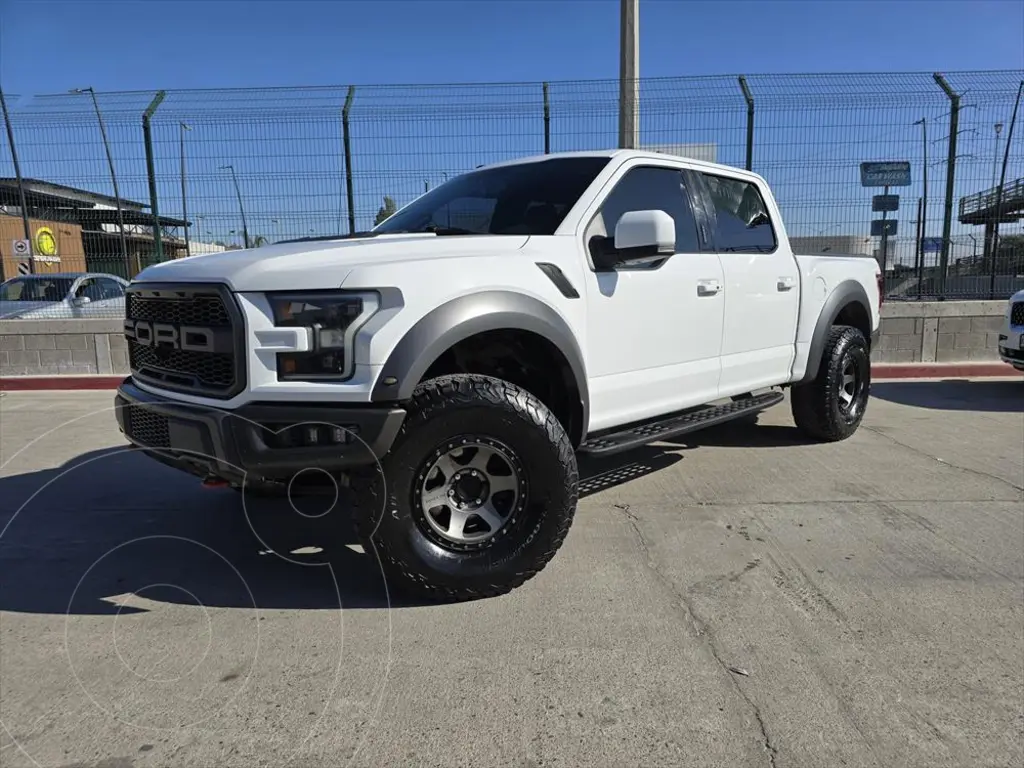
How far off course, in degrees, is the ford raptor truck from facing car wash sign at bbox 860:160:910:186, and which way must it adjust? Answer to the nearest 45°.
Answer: approximately 180°

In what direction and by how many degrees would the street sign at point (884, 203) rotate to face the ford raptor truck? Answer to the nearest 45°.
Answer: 0° — it already faces it

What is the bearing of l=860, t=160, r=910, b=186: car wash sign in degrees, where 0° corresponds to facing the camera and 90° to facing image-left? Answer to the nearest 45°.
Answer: approximately 0°

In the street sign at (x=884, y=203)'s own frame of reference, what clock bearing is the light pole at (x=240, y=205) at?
The light pole is roughly at 2 o'clock from the street sign.

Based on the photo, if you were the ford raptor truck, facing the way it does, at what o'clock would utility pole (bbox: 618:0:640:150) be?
The utility pole is roughly at 5 o'clock from the ford raptor truck.

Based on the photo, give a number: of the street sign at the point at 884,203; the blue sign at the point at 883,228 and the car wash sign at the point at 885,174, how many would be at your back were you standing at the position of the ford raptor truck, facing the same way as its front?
3

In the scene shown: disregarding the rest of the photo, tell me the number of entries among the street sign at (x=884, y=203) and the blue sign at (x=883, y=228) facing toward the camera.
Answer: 2

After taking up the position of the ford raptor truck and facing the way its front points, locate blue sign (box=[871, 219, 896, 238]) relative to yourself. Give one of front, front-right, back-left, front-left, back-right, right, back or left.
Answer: back

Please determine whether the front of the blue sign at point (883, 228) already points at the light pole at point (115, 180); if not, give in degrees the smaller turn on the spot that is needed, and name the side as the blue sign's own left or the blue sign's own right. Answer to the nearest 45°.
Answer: approximately 45° to the blue sign's own right
